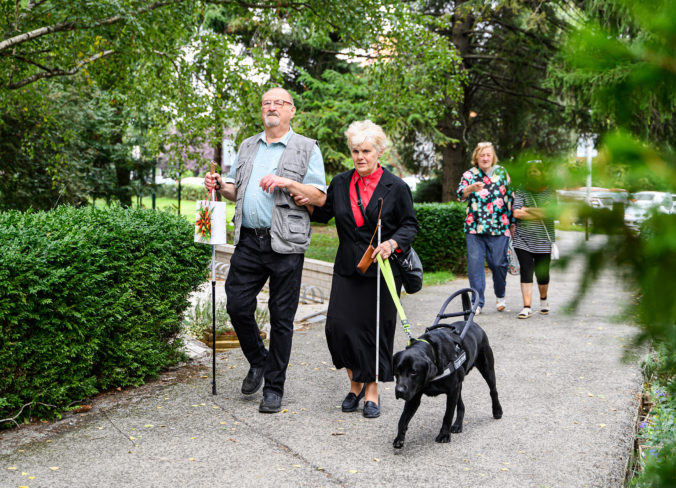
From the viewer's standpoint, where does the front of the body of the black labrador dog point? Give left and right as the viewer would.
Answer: facing the viewer and to the left of the viewer

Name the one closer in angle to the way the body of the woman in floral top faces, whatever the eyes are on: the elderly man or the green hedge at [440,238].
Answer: the elderly man

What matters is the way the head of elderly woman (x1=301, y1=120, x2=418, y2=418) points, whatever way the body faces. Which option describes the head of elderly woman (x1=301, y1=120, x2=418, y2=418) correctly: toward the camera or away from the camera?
toward the camera

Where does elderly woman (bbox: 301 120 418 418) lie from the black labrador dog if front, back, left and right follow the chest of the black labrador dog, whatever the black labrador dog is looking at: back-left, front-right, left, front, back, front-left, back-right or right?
right

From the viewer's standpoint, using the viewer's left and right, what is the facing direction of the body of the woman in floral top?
facing the viewer

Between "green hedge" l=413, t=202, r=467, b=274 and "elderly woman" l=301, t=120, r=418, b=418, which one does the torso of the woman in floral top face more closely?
the elderly woman

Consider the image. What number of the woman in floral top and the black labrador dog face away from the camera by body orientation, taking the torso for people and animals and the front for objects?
0

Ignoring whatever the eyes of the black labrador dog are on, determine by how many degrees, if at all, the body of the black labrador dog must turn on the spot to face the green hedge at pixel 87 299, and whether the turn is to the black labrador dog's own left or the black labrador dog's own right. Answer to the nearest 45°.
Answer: approximately 45° to the black labrador dog's own right

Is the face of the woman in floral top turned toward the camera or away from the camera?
toward the camera

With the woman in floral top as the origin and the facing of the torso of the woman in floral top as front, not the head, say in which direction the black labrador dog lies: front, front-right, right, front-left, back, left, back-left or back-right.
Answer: front

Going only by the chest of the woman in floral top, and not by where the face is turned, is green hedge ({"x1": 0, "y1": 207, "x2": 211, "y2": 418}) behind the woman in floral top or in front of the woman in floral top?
in front

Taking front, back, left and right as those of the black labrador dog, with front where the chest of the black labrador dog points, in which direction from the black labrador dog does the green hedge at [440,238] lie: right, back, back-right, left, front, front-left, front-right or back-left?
back-right
